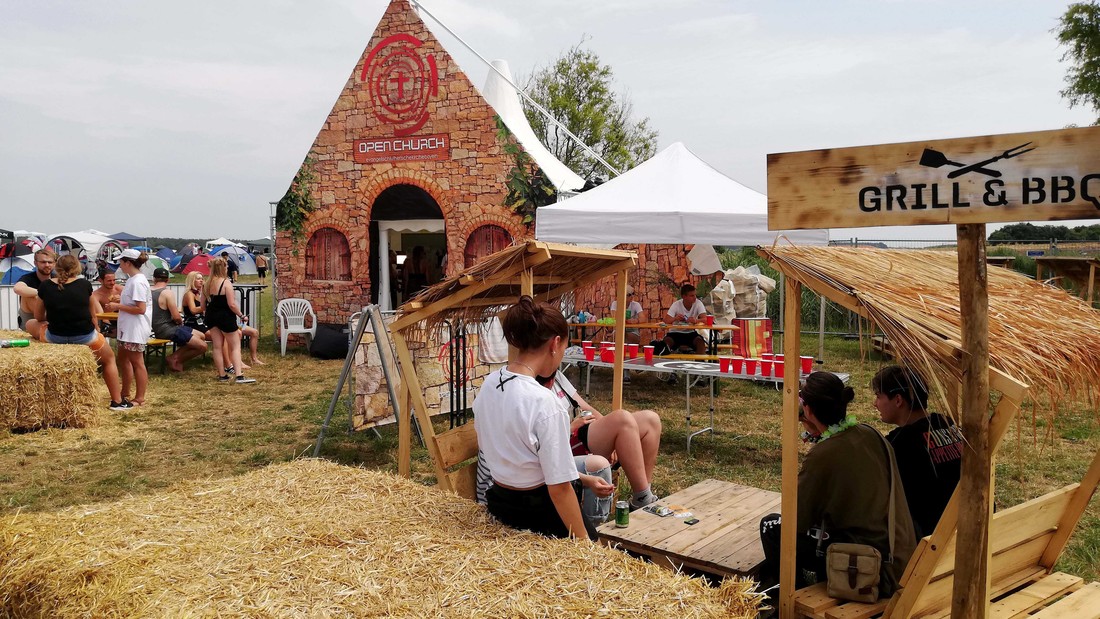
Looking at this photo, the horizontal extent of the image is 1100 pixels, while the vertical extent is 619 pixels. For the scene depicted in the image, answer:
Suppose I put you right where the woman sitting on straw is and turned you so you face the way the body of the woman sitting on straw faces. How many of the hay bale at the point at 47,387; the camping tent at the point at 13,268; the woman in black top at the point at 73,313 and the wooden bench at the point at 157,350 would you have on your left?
4

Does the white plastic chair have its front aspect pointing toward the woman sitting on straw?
yes

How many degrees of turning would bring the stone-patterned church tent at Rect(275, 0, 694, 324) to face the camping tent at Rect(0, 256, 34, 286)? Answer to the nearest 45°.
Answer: approximately 135° to its right

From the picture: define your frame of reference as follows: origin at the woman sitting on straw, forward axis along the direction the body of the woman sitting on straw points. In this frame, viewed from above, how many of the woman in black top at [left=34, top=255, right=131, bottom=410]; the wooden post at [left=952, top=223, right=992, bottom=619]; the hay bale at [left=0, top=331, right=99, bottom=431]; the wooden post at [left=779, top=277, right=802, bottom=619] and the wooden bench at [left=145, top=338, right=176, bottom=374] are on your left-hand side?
3

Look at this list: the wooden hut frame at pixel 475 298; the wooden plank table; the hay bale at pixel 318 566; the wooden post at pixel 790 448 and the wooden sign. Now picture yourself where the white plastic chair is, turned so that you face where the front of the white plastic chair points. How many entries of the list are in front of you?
5

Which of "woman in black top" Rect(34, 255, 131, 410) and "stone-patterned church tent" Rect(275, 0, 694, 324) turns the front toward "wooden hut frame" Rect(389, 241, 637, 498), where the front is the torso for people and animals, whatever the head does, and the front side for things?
the stone-patterned church tent

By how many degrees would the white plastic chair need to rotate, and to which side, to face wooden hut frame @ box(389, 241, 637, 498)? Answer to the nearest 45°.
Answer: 0° — it already faces it

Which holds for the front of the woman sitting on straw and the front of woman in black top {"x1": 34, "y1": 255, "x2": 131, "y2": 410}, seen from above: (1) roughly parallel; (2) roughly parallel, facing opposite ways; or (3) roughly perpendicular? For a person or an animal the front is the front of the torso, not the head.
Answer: roughly perpendicular

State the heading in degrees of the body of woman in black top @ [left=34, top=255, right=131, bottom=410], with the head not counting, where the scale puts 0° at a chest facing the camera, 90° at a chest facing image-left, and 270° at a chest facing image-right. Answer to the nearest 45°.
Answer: approximately 180°

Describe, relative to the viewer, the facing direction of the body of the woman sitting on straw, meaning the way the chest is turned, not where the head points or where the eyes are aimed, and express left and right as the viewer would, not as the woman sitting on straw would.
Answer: facing away from the viewer and to the right of the viewer

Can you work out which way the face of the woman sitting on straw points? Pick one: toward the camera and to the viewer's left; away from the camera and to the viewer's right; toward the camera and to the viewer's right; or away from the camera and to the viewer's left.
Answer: away from the camera and to the viewer's right

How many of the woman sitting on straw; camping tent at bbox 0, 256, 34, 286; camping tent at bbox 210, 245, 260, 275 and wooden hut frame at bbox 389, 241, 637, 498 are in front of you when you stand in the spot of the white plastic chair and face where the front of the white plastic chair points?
2
